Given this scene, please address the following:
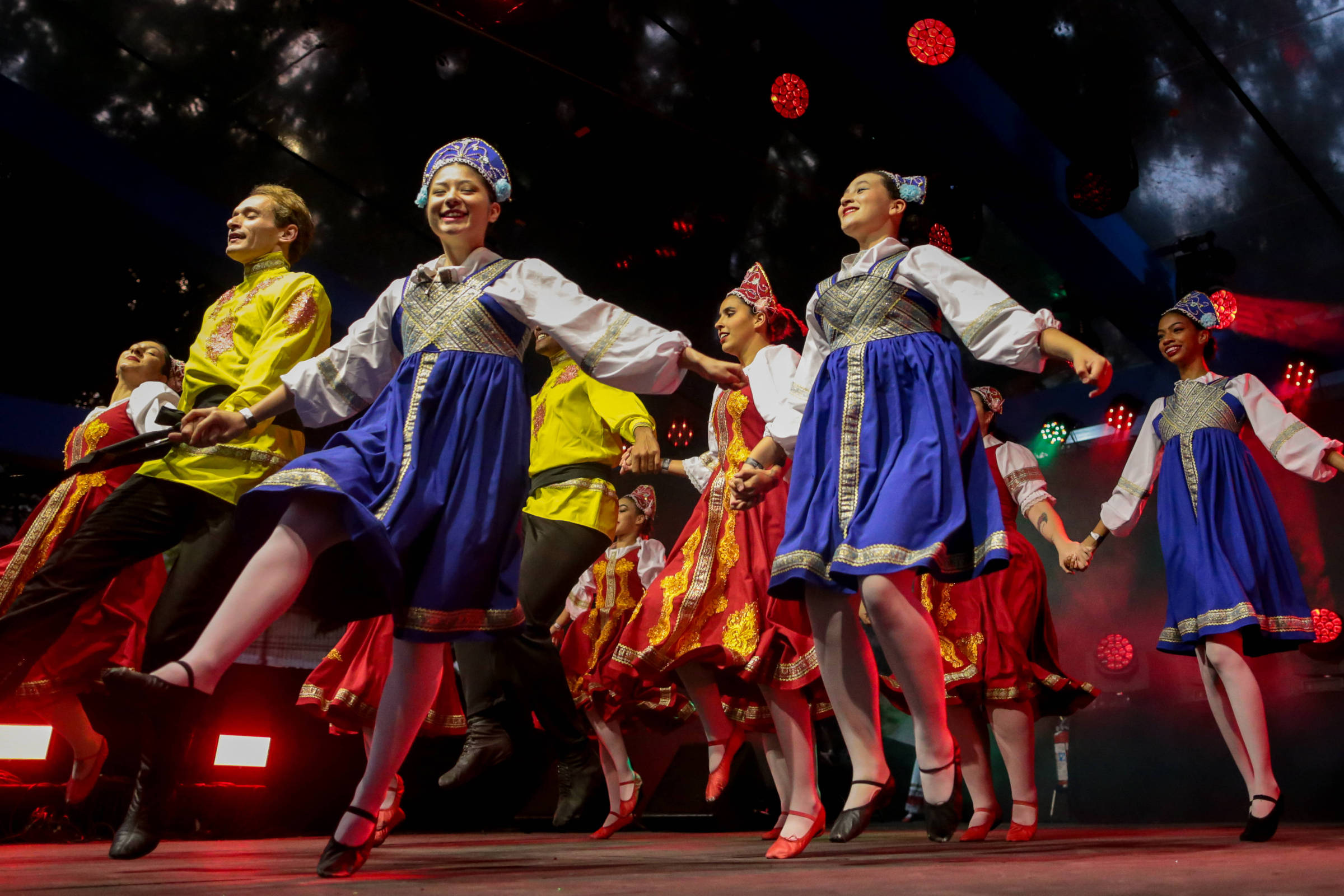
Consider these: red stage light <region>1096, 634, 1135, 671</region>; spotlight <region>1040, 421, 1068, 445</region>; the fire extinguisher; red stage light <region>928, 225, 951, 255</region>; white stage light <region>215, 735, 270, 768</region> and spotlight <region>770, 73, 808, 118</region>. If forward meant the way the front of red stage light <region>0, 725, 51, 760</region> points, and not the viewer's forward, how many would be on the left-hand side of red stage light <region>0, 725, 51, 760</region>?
6

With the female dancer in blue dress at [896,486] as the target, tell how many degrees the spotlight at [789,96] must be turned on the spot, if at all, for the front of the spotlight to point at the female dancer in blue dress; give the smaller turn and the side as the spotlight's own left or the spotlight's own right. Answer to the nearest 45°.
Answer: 0° — it already faces them

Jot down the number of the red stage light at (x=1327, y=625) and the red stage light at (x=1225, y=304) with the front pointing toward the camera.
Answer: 2

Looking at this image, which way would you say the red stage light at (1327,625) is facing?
toward the camera

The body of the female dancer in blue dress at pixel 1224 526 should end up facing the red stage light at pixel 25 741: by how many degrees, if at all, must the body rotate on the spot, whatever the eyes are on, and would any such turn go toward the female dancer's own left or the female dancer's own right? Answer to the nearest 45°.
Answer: approximately 45° to the female dancer's own right

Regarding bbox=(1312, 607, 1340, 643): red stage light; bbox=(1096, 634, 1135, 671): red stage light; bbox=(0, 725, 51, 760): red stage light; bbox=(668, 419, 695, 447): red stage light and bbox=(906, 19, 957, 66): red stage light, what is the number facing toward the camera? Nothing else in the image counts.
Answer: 5

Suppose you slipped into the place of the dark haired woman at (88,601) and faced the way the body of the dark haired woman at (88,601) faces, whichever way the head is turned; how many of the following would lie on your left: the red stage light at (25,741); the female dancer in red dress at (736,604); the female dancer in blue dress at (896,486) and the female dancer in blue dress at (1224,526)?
3

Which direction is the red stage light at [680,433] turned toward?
toward the camera

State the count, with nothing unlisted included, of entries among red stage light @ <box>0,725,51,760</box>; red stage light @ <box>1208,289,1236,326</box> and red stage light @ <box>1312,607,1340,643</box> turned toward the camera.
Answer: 3

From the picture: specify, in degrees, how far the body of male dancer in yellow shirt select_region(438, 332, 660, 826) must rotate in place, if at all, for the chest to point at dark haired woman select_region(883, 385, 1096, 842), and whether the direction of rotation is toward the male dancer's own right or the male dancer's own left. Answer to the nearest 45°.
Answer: approximately 135° to the male dancer's own left

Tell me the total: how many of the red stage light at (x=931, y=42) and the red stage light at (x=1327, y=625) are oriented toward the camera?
2

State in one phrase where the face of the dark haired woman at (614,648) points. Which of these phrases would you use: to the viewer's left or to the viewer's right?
to the viewer's left

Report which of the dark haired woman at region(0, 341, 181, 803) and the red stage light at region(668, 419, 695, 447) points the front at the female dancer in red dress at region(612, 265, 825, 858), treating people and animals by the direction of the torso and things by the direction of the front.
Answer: the red stage light

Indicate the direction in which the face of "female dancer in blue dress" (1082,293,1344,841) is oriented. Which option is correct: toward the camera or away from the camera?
toward the camera

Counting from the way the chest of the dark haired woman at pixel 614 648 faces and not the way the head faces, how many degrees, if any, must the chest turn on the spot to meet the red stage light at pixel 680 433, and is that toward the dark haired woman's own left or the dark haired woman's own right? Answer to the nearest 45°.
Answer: approximately 135° to the dark haired woman's own right
